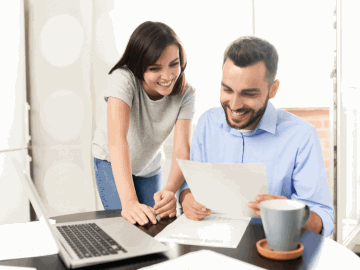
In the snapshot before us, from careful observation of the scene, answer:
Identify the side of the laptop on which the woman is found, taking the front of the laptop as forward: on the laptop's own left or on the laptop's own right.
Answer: on the laptop's own left

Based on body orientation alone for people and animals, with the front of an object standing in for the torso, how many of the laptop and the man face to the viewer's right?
1

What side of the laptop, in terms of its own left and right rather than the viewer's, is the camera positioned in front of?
right

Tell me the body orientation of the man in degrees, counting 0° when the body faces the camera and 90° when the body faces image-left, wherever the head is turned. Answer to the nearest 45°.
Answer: approximately 45°

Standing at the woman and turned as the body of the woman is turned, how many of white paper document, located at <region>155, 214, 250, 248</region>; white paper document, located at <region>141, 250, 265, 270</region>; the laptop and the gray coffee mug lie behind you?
0

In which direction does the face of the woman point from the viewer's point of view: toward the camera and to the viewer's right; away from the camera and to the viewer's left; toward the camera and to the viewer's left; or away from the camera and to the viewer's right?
toward the camera and to the viewer's right

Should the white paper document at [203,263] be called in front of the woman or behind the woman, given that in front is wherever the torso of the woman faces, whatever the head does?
in front

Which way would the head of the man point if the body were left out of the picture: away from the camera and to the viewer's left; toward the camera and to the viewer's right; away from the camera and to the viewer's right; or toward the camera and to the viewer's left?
toward the camera and to the viewer's left
